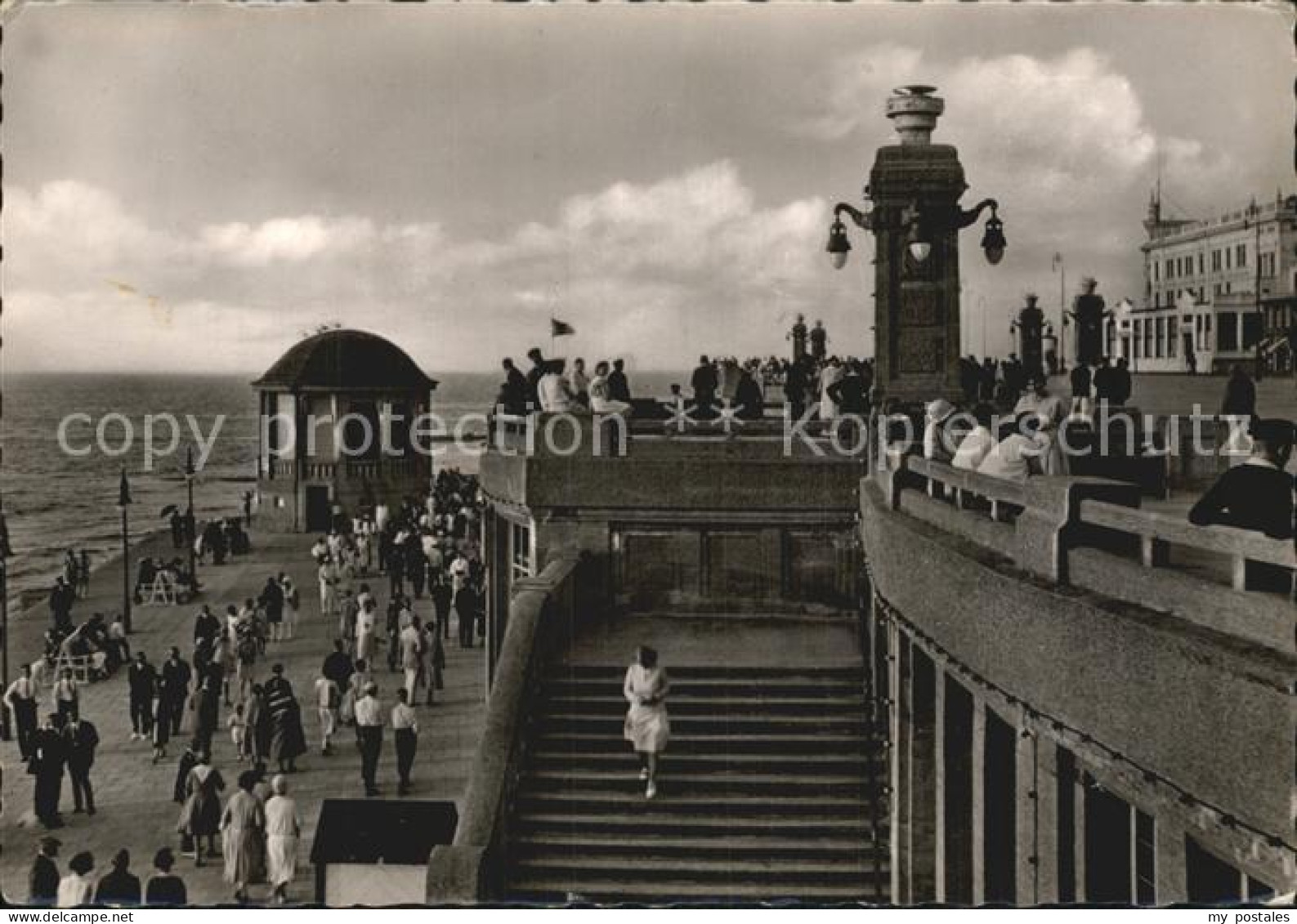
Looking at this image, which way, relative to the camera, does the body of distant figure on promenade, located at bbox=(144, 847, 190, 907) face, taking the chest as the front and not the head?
away from the camera

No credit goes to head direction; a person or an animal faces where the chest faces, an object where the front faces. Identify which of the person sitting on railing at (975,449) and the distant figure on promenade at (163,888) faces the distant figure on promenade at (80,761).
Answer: the distant figure on promenade at (163,888)

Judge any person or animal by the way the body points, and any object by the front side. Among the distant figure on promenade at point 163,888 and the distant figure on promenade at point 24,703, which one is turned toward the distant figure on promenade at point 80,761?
the distant figure on promenade at point 163,888

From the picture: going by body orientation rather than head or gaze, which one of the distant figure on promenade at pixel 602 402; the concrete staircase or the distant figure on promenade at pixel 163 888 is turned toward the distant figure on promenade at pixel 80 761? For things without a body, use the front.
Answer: the distant figure on promenade at pixel 163 888

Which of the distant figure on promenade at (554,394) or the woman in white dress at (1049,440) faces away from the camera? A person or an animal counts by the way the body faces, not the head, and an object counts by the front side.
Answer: the distant figure on promenade
